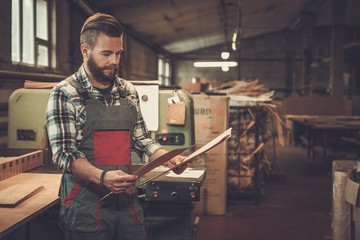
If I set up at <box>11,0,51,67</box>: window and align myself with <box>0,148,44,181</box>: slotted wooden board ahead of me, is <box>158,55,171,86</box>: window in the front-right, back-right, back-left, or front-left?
back-left

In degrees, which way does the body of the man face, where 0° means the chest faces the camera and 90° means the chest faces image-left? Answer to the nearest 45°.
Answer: approximately 315°

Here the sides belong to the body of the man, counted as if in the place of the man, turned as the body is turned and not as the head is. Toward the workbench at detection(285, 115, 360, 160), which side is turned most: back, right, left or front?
left

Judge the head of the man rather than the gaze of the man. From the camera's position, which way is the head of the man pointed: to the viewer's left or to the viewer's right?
to the viewer's right

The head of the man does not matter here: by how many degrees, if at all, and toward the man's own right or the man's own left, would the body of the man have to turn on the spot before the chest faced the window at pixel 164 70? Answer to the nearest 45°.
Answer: approximately 135° to the man's own left
